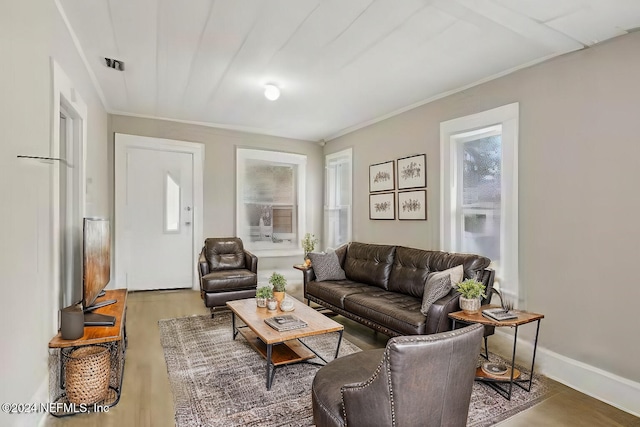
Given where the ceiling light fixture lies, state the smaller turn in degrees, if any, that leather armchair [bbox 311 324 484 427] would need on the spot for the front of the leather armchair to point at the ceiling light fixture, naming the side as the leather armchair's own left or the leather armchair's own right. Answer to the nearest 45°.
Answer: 0° — it already faces it

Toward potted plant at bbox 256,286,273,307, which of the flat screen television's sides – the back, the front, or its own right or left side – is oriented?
front

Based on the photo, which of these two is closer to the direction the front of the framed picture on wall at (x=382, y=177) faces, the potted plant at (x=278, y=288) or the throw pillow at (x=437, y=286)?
the potted plant

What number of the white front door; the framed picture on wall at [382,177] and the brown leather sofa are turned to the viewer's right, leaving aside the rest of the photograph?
0

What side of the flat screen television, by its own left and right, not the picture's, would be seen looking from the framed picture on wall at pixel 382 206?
front

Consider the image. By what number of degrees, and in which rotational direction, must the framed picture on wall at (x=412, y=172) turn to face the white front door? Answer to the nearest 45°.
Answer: approximately 45° to its right

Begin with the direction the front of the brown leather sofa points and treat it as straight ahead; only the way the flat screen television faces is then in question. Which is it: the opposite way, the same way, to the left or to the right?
the opposite way

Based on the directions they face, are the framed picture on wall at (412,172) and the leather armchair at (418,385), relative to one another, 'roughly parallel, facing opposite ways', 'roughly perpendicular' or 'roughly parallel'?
roughly perpendicular

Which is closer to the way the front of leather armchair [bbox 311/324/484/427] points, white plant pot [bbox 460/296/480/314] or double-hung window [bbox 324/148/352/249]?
the double-hung window

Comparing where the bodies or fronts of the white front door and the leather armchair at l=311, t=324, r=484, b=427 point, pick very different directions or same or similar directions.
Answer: very different directions

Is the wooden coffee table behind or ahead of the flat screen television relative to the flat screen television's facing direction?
ahead

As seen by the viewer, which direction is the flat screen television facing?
to the viewer's right

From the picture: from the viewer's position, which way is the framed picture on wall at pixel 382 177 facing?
facing the viewer and to the left of the viewer

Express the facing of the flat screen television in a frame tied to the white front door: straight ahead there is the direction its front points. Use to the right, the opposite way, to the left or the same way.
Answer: to the left

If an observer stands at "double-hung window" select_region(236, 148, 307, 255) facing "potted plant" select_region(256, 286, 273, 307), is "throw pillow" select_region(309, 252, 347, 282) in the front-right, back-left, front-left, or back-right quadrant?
front-left

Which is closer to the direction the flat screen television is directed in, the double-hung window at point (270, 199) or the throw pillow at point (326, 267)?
the throw pillow

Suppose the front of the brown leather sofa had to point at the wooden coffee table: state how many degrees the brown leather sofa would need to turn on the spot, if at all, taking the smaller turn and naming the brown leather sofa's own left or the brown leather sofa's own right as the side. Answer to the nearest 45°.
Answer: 0° — it already faces it

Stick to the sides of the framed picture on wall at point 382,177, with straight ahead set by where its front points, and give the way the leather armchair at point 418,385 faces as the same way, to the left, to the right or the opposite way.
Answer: to the right

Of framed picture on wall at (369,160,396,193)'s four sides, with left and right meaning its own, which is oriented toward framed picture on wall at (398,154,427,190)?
left

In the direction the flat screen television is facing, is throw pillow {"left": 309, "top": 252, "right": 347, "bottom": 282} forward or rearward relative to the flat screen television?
forward

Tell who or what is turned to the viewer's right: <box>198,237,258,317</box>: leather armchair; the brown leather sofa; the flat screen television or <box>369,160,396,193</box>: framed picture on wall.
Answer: the flat screen television

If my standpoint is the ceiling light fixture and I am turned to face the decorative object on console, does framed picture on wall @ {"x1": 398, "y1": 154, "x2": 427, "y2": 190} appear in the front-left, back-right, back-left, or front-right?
back-left
